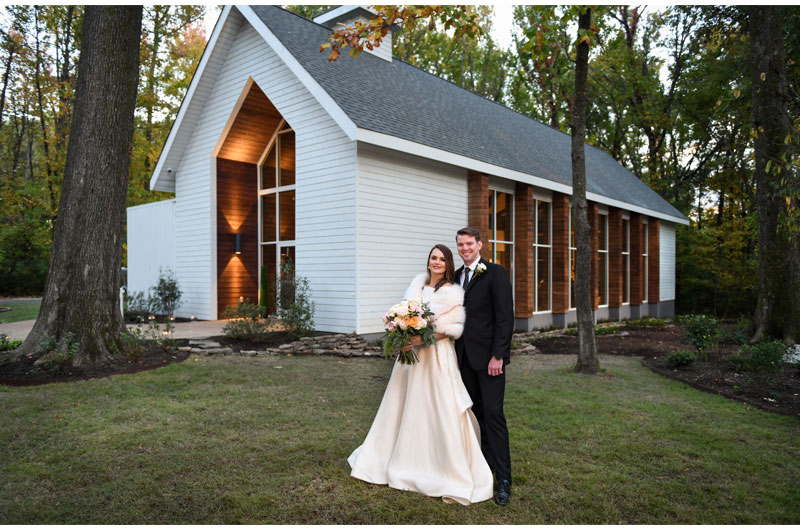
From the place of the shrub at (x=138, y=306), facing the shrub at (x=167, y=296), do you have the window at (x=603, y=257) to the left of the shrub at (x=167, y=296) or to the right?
left

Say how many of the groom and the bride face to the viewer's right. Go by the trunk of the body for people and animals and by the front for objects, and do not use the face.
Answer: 0

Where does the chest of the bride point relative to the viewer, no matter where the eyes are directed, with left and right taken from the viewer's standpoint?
facing the viewer and to the left of the viewer

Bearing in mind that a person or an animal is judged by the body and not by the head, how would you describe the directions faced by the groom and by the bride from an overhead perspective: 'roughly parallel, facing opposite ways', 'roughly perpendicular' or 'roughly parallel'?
roughly parallel

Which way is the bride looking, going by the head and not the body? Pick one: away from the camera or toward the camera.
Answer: toward the camera

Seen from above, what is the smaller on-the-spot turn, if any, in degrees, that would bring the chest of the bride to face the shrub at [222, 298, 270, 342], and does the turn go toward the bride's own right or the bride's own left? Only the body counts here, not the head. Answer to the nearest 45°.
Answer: approximately 90° to the bride's own right

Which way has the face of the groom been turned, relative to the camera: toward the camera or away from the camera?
toward the camera

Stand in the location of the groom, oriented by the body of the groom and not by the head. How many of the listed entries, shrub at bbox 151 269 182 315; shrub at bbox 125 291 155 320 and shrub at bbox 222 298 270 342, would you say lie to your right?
3

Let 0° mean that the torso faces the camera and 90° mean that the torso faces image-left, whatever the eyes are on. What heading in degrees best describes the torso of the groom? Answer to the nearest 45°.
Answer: approximately 45°
